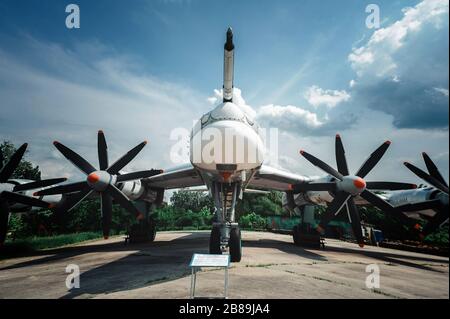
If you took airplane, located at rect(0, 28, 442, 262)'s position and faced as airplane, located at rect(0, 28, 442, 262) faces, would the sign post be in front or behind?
in front

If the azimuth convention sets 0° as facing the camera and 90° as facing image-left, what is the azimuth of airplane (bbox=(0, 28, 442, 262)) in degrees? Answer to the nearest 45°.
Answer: approximately 0°

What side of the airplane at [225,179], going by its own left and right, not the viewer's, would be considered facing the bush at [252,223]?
back

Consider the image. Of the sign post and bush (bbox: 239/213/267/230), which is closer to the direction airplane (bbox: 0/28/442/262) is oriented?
the sign post
